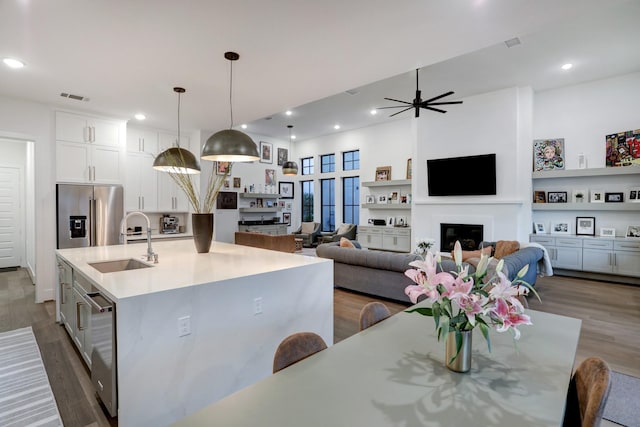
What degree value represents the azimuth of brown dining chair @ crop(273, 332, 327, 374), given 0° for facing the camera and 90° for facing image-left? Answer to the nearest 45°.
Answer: approximately 315°

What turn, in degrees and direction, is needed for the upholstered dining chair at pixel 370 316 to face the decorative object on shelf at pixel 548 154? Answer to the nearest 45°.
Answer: approximately 90° to its left

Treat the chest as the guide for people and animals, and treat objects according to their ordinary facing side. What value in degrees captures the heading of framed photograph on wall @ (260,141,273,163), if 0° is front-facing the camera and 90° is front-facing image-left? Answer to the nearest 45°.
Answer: approximately 315°

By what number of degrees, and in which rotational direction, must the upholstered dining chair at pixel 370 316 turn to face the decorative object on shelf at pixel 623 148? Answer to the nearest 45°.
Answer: approximately 90° to its left

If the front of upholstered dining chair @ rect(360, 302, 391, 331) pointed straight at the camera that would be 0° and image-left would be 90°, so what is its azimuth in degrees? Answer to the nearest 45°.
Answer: approximately 315°

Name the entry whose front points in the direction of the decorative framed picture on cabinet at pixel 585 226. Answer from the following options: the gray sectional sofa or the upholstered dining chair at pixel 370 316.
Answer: the gray sectional sofa

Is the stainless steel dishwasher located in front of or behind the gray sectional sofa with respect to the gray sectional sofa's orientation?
behind

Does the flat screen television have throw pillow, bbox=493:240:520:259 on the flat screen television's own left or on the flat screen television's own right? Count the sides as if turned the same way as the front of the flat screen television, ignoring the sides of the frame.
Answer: on the flat screen television's own left

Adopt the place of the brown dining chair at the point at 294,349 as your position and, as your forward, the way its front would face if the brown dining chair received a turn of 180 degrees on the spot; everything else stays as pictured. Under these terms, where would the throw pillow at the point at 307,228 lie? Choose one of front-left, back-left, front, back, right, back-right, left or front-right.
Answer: front-right

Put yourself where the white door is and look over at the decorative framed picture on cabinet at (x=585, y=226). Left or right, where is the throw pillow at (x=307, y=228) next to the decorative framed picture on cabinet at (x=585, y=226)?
left

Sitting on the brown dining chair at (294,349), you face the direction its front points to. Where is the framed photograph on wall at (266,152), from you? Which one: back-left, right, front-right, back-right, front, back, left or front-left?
back-left
